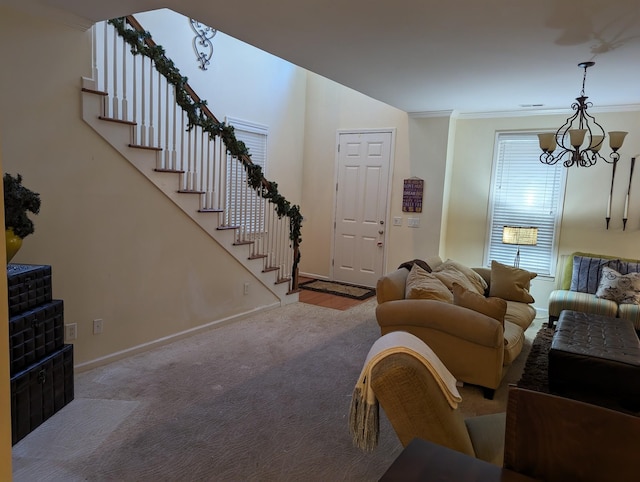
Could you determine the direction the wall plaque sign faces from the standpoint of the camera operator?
facing the viewer

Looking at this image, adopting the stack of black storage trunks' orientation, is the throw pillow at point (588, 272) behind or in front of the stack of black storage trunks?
in front

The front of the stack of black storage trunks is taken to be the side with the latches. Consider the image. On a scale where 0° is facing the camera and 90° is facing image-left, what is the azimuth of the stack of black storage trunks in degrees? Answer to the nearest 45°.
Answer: approximately 315°

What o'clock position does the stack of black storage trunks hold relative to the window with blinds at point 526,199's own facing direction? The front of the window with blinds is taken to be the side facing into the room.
The stack of black storage trunks is roughly at 1 o'clock from the window with blinds.

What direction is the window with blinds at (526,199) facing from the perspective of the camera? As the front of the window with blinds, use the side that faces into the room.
toward the camera

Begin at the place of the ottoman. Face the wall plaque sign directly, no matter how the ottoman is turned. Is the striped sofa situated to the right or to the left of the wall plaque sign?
right

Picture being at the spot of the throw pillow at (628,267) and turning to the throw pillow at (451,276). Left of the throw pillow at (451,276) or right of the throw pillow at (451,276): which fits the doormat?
right

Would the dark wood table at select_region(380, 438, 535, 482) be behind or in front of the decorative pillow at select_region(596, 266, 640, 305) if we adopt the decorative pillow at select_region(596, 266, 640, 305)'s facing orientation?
in front

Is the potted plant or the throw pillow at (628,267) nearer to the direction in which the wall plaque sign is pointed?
the potted plant

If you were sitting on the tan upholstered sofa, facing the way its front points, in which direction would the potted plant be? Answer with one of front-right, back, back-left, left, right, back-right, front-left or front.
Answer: right

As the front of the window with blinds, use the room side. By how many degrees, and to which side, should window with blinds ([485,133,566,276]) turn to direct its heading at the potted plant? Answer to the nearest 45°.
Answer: approximately 45° to its right

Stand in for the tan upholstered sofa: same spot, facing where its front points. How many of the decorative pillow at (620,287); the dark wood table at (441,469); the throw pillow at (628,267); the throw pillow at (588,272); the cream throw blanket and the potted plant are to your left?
3
